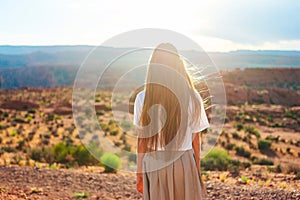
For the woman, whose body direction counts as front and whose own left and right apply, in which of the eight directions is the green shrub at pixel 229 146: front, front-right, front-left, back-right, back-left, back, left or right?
front

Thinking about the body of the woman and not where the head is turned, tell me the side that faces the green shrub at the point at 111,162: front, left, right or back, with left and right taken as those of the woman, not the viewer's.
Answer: front

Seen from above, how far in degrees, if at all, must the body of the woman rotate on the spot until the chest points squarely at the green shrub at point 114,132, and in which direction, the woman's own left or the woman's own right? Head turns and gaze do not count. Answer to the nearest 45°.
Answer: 0° — they already face it

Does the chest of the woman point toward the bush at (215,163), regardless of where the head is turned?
yes

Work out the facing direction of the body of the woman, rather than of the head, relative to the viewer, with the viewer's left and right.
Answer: facing away from the viewer

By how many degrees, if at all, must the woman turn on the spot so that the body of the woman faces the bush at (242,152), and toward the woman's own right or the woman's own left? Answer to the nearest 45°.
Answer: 0° — they already face it

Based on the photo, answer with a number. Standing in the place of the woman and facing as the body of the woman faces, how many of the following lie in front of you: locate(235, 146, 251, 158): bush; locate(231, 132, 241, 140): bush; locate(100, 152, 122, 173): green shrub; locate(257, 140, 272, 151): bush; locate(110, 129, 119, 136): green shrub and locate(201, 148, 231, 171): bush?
6

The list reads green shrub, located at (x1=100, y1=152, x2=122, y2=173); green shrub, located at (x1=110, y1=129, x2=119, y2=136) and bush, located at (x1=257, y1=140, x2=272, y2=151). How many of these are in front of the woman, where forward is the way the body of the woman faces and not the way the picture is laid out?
3

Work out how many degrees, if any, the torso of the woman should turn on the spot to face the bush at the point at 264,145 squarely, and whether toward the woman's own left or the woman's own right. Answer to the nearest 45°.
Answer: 0° — they already face it

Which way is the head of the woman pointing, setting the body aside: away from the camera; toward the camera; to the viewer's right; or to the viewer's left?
away from the camera

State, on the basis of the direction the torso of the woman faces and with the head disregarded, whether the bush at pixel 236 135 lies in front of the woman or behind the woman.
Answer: in front
